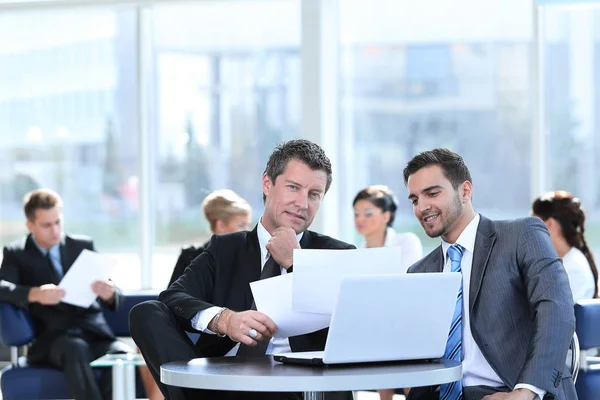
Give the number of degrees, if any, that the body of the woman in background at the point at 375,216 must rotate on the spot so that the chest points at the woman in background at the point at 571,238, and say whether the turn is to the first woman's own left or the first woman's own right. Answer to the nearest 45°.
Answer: approximately 90° to the first woman's own left

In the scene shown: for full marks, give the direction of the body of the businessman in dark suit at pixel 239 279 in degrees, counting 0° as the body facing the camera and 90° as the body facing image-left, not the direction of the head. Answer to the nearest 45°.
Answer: approximately 0°

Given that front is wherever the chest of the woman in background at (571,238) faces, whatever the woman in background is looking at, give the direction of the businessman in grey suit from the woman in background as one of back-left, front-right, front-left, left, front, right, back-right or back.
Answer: left

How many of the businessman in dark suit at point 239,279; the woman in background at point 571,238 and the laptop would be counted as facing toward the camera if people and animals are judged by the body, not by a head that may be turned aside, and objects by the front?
1

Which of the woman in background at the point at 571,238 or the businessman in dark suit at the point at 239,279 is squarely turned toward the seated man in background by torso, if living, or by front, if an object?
the woman in background

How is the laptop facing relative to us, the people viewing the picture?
facing away from the viewer and to the left of the viewer

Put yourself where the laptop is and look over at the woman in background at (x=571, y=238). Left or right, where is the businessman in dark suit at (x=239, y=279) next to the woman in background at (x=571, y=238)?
left

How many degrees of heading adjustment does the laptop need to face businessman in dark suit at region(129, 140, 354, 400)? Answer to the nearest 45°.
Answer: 0° — it already faces them

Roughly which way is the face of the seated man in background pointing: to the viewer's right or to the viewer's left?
to the viewer's right

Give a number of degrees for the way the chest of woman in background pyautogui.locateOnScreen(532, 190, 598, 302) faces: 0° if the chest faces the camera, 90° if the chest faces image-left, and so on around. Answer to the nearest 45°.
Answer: approximately 90°

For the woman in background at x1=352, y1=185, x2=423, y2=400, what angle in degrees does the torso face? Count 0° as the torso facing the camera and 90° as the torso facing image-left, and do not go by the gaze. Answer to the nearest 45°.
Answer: approximately 45°

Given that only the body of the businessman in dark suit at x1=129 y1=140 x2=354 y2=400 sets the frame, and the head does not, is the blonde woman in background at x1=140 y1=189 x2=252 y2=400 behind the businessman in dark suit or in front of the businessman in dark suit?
behind

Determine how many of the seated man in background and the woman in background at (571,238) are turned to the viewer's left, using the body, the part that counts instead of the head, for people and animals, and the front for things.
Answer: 1

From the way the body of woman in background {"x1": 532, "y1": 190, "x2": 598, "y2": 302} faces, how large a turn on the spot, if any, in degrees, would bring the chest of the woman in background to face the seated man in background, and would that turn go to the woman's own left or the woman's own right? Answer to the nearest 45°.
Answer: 0° — they already face them
